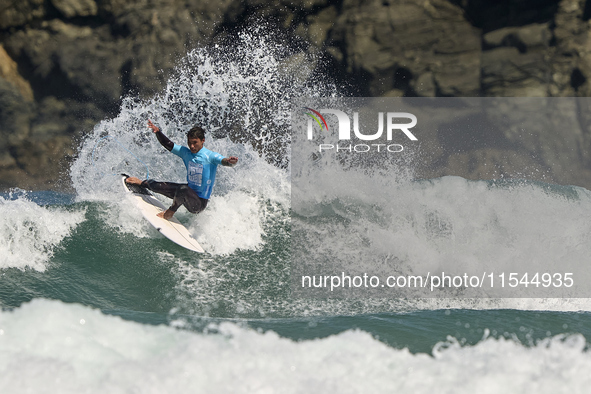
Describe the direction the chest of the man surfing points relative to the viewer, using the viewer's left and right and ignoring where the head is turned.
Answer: facing the viewer and to the left of the viewer
